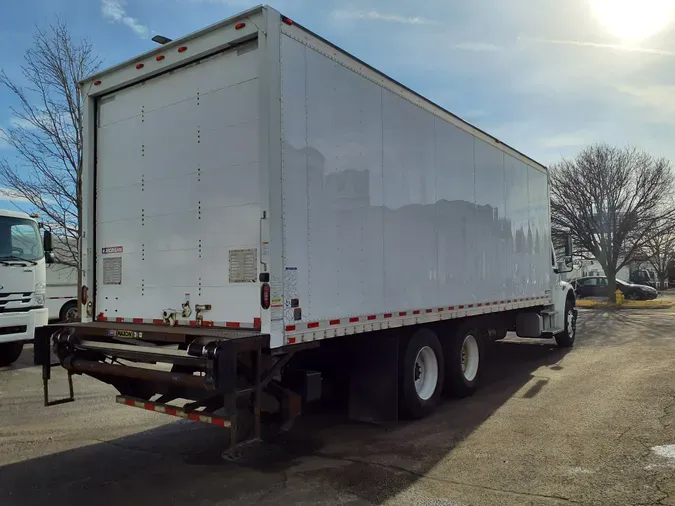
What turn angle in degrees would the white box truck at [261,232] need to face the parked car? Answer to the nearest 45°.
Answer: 0° — it already faces it

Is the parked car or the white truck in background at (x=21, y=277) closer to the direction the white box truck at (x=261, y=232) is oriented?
the parked car

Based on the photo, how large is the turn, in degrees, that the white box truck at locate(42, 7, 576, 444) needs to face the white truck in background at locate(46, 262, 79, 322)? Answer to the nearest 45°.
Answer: approximately 90° to its left

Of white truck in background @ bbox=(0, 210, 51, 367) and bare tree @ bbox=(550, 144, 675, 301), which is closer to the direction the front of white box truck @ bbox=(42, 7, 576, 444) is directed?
the bare tree

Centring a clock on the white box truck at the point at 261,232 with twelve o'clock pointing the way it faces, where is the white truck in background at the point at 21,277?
The white truck in background is roughly at 9 o'clock from the white box truck.

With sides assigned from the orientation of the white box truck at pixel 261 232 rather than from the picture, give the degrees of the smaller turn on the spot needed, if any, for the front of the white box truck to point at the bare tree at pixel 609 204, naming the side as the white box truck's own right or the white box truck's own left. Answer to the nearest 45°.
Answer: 0° — it already faces it

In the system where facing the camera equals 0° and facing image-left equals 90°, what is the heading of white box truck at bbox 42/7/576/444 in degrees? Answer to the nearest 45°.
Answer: approximately 225°
